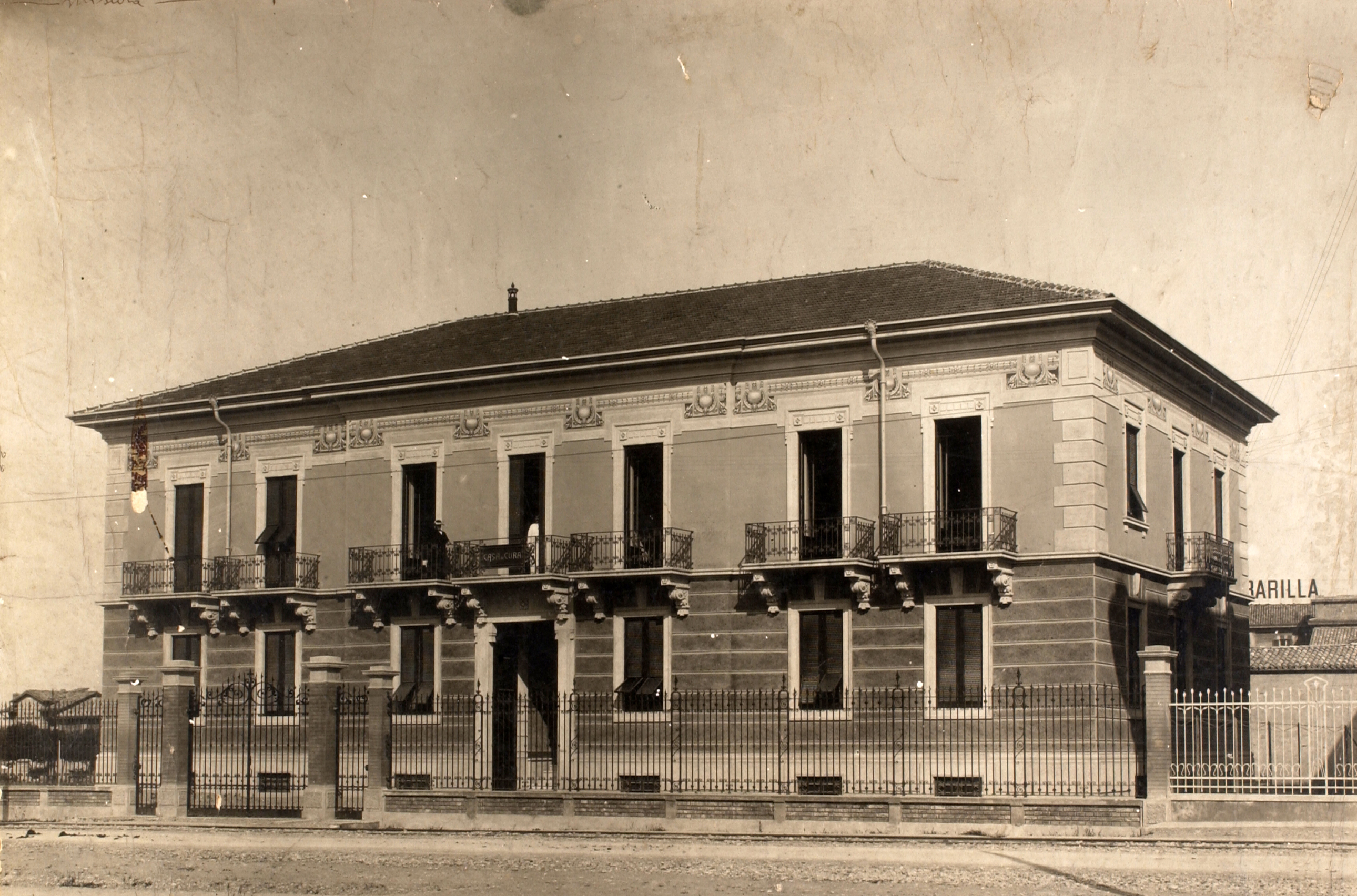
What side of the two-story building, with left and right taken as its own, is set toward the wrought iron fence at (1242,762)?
left

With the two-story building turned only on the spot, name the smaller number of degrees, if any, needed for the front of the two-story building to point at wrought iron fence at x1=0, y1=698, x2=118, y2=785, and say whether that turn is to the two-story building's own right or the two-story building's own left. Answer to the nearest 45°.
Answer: approximately 45° to the two-story building's own right

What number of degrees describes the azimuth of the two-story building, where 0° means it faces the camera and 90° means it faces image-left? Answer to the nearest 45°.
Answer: approximately 45°
